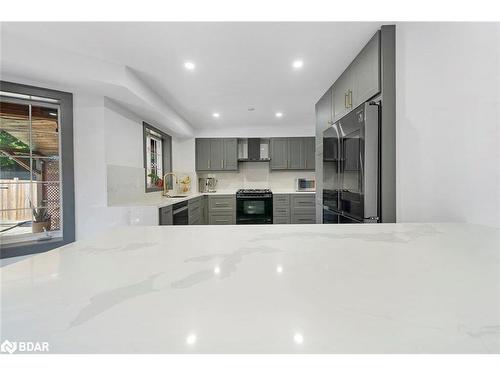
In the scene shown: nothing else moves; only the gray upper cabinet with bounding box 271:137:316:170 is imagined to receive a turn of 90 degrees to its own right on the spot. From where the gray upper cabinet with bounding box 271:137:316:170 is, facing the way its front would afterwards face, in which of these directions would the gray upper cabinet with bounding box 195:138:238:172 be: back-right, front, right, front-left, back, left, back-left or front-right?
front

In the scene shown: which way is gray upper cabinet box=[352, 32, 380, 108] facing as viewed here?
to the viewer's left

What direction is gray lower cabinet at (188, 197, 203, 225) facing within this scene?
to the viewer's right

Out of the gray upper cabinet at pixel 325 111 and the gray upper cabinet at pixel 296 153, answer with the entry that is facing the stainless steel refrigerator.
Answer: the gray upper cabinet at pixel 296 153

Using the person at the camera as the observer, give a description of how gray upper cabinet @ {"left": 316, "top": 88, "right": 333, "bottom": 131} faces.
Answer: facing to the left of the viewer

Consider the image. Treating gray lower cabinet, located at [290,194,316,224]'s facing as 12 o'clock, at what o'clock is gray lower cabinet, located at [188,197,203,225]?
gray lower cabinet, located at [188,197,203,225] is roughly at 2 o'clock from gray lower cabinet, located at [290,194,316,224].

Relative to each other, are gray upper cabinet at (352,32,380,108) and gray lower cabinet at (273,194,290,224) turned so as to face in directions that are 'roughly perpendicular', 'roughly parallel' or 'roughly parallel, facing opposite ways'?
roughly perpendicular
